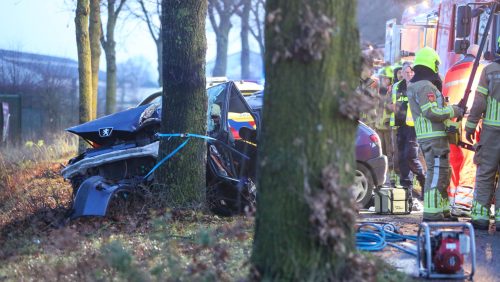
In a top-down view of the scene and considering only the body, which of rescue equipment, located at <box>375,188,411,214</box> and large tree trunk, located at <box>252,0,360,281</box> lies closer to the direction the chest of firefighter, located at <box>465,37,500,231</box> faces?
the rescue equipment

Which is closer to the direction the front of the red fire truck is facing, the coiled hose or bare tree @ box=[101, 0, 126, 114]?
the coiled hose
